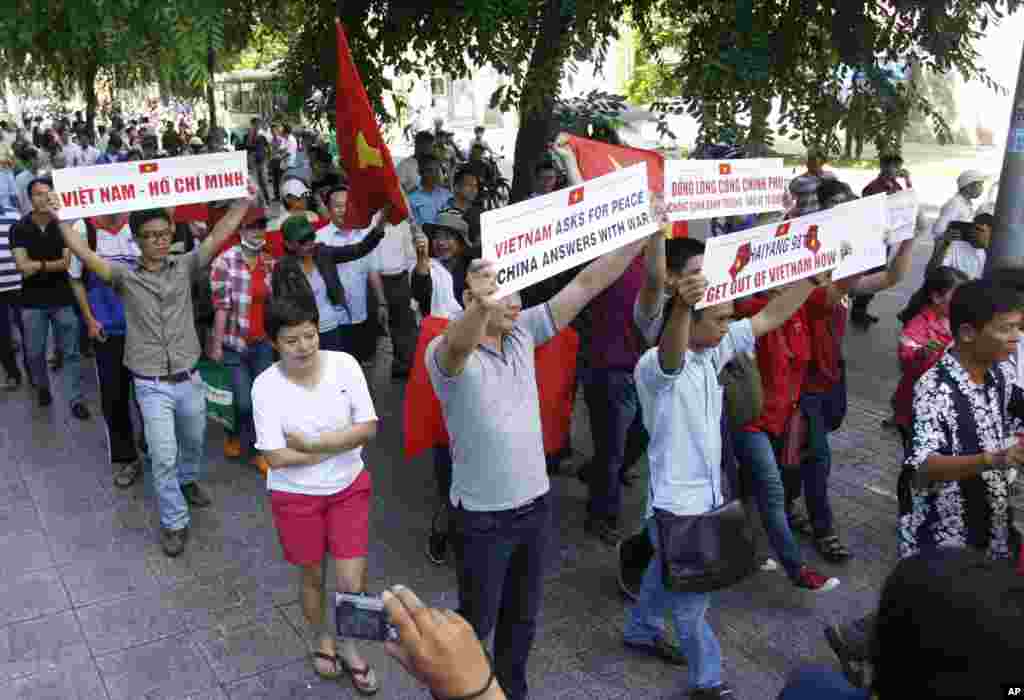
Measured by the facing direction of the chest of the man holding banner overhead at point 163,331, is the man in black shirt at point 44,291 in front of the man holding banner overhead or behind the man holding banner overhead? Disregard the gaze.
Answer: behind

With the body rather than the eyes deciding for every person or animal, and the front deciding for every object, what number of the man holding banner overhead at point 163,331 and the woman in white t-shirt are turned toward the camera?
2

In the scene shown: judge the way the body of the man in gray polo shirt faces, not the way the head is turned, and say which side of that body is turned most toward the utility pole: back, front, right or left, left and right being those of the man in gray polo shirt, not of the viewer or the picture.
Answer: left

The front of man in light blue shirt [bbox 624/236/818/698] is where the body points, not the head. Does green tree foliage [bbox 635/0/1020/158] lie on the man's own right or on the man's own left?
on the man's own left

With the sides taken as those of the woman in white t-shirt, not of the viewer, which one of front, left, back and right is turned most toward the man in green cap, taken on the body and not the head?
back

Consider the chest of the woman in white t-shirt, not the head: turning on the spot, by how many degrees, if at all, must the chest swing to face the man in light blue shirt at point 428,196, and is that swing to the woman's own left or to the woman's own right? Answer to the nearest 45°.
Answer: approximately 180°
